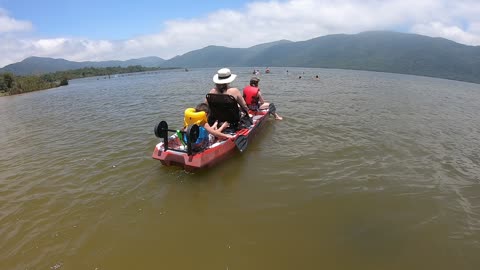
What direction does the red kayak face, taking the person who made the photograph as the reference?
facing away from the viewer and to the right of the viewer
